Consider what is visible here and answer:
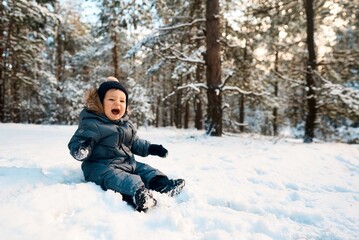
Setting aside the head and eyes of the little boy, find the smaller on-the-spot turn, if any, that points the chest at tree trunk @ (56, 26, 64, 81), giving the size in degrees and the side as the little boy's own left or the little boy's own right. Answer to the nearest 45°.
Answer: approximately 135° to the little boy's own left

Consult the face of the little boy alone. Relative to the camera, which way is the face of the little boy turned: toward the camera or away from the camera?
toward the camera

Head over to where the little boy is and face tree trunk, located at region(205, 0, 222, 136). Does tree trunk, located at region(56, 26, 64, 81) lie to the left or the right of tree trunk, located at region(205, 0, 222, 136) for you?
left

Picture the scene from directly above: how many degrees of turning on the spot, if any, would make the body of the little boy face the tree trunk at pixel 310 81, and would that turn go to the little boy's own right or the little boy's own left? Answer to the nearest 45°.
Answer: approximately 90° to the little boy's own left

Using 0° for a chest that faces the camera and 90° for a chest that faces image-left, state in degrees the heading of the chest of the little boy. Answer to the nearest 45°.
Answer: approximately 315°

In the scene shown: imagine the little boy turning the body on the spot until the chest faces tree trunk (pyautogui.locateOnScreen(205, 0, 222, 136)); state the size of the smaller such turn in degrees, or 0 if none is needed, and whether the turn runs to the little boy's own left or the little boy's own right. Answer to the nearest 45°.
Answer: approximately 90° to the little boy's own left
